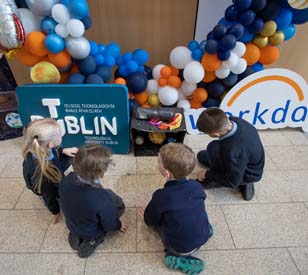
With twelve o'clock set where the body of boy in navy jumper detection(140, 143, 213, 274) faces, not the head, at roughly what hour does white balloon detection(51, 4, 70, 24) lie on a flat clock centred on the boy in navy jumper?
The white balloon is roughly at 12 o'clock from the boy in navy jumper.

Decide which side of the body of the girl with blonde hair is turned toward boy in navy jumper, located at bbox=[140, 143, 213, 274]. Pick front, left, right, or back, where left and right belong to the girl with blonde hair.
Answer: right

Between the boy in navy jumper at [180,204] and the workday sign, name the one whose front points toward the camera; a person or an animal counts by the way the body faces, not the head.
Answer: the workday sign

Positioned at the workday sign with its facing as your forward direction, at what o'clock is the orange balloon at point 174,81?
The orange balloon is roughly at 2 o'clock from the workday sign.

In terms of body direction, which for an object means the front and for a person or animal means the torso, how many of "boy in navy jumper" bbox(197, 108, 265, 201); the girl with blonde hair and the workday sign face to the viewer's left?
1

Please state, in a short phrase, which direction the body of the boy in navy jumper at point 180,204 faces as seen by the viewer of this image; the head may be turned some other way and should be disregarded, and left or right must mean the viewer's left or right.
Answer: facing away from the viewer and to the left of the viewer

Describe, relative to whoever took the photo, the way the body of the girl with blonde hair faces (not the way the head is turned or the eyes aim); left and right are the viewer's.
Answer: facing away from the viewer and to the right of the viewer

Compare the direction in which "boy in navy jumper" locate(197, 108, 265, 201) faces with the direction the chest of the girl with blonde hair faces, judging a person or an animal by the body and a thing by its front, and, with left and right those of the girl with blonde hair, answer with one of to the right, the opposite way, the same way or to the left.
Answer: to the left

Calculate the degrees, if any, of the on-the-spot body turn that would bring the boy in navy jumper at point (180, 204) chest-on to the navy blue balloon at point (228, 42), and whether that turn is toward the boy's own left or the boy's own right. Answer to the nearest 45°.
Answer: approximately 45° to the boy's own right

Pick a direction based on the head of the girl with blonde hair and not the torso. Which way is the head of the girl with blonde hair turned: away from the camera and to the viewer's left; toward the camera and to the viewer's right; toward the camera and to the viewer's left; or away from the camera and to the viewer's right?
away from the camera and to the viewer's right

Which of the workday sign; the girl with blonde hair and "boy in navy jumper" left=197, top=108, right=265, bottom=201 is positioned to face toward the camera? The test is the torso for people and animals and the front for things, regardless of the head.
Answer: the workday sign

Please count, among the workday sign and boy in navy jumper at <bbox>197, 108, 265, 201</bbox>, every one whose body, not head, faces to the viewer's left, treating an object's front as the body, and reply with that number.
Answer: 1

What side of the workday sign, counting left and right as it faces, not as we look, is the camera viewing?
front

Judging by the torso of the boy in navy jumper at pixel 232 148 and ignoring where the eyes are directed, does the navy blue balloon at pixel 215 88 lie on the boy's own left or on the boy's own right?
on the boy's own right

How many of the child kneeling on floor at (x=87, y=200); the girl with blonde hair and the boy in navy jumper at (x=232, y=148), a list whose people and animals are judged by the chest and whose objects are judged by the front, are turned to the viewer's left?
1

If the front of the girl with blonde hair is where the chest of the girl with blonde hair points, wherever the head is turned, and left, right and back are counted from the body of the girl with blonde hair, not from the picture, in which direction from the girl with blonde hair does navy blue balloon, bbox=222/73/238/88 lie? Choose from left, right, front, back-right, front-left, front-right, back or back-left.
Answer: front-right
